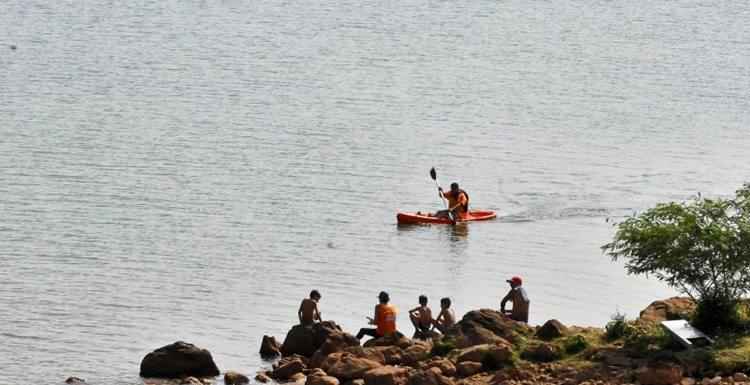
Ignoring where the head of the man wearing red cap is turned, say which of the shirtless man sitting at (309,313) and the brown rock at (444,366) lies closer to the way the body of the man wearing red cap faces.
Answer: the shirtless man sitting

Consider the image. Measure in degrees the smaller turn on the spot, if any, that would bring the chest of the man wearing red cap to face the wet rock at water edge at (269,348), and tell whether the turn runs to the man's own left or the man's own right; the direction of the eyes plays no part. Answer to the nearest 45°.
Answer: approximately 45° to the man's own left

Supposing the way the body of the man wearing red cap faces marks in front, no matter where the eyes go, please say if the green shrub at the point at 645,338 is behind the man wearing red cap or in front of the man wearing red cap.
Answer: behind

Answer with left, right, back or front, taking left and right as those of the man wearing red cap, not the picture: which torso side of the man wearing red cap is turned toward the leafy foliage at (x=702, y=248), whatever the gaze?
back

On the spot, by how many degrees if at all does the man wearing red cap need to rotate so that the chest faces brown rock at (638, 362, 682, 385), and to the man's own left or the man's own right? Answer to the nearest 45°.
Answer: approximately 180°

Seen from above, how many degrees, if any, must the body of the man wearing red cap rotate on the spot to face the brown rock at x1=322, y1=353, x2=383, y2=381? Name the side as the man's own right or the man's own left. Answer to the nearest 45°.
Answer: approximately 90° to the man's own left

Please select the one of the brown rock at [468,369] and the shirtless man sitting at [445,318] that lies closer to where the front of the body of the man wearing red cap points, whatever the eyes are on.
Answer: the shirtless man sitting

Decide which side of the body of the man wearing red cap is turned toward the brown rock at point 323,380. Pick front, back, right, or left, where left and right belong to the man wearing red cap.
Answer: left

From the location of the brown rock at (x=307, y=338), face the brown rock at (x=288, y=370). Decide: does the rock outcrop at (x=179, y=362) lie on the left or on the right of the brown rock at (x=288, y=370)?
right

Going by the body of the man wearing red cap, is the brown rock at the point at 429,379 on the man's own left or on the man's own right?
on the man's own left

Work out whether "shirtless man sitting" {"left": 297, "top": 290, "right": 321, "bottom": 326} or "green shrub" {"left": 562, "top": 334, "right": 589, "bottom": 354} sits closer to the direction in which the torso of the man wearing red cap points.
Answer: the shirtless man sitting

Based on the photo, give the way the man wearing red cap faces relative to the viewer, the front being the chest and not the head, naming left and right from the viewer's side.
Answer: facing away from the viewer and to the left of the viewer

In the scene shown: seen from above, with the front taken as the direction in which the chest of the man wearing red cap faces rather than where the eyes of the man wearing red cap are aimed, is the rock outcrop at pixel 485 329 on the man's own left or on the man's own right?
on the man's own left
